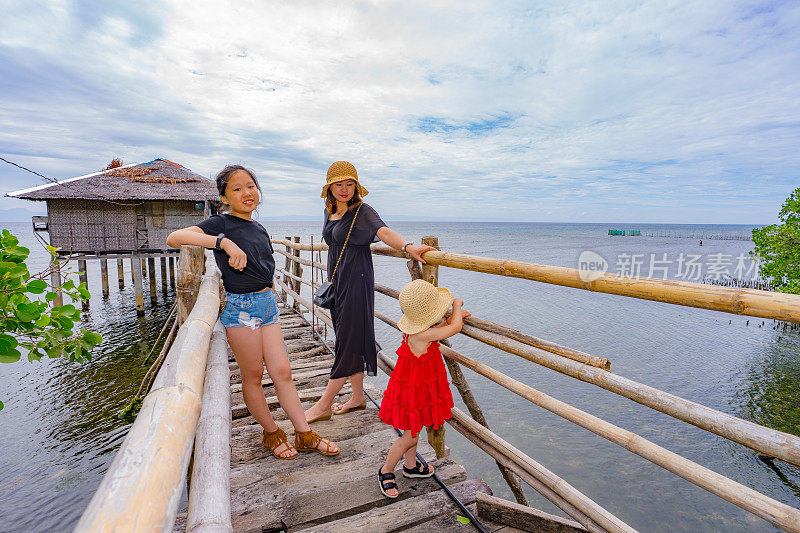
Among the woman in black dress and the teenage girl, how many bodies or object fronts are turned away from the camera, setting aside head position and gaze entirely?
0

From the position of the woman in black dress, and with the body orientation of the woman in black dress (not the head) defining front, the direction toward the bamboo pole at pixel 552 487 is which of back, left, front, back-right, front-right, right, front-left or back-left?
left

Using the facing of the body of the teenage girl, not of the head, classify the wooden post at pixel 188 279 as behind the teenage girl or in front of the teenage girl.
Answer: behind

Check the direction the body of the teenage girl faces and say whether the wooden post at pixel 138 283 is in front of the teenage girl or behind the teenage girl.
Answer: behind

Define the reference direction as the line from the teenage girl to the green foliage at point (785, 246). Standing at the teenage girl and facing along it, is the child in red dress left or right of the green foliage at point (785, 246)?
right

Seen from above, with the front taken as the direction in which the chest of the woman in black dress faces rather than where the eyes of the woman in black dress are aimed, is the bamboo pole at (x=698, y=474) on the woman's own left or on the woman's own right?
on the woman's own left

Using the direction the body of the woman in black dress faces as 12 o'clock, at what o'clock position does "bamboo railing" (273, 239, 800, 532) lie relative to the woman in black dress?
The bamboo railing is roughly at 9 o'clock from the woman in black dress.

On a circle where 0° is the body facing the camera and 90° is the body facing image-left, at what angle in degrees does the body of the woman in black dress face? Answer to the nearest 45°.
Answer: approximately 45°

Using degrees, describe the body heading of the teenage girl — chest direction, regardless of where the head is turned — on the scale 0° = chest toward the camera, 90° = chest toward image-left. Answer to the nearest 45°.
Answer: approximately 315°
